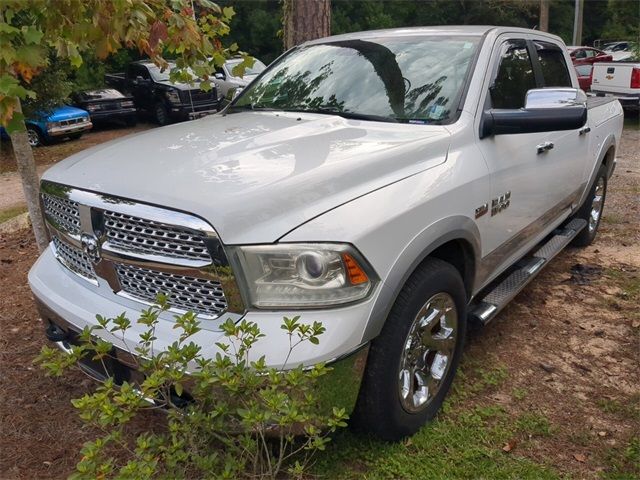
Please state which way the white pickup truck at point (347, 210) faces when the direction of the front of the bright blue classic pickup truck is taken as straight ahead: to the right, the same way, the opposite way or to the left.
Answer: to the right

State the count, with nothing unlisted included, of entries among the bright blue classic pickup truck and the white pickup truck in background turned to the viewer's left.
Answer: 0

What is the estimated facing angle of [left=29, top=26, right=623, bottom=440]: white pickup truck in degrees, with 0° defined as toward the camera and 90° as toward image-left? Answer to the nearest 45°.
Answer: approximately 45°

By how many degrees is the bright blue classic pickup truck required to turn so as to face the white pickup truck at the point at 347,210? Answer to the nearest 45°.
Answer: approximately 45° to its right

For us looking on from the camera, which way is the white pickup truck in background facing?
facing away from the viewer and to the right of the viewer

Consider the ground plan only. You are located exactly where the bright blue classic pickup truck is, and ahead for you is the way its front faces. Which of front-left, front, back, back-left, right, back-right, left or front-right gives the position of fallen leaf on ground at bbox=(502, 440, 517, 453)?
front-right

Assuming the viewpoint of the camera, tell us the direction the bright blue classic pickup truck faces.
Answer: facing the viewer and to the right of the viewer
